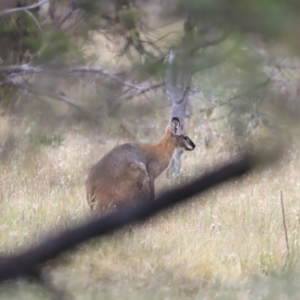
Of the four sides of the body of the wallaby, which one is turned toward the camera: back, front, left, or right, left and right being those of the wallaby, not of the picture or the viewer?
right

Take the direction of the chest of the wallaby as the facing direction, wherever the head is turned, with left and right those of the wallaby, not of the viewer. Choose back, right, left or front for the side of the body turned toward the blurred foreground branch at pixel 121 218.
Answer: right
